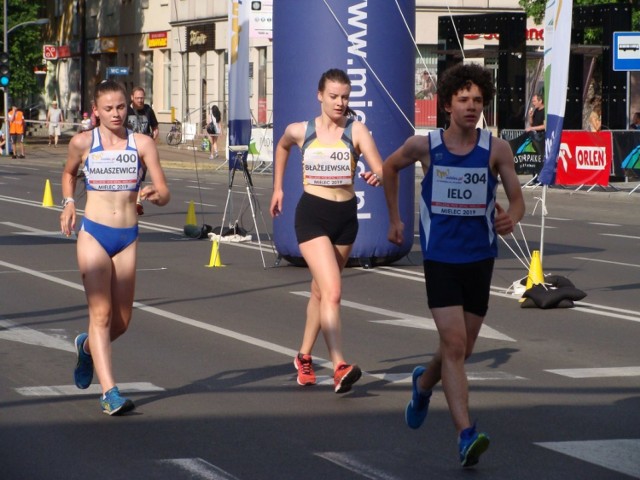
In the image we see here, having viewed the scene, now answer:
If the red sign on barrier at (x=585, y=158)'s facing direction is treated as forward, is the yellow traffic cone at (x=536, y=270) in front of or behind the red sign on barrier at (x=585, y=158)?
in front

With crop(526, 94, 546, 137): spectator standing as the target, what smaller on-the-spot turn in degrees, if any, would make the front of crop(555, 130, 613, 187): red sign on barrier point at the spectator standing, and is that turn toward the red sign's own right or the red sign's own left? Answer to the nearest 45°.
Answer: approximately 135° to the red sign's own right

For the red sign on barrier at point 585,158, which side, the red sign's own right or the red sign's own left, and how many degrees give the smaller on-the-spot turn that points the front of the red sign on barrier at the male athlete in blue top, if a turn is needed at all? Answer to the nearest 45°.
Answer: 0° — it already faces them

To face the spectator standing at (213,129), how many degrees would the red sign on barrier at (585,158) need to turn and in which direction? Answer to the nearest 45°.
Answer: approximately 135° to its right

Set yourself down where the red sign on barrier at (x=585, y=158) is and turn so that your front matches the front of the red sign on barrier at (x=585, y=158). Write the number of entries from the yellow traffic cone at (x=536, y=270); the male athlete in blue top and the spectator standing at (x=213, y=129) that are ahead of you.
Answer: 2

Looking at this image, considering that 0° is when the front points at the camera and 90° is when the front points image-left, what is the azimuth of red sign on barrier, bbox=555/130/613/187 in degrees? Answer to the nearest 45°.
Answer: approximately 0°

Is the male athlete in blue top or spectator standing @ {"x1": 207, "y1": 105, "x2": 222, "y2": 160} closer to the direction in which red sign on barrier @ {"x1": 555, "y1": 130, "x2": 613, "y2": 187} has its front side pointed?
the male athlete in blue top

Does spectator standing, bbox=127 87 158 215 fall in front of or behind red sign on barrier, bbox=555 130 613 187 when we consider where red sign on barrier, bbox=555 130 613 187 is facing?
in front
